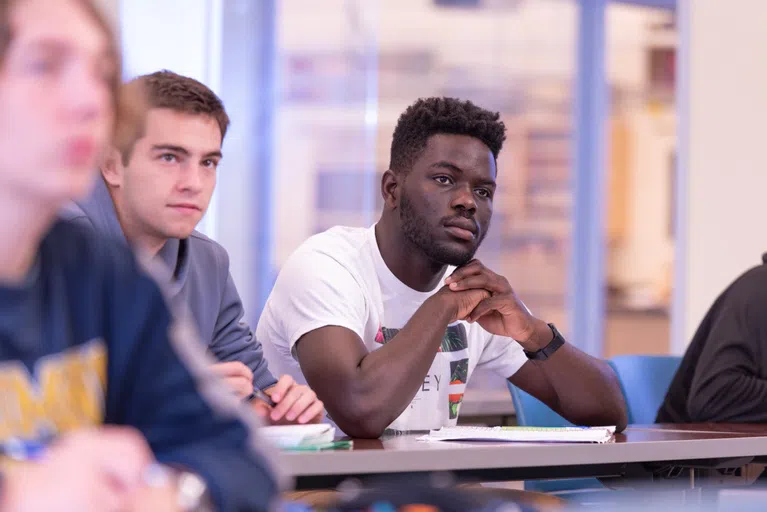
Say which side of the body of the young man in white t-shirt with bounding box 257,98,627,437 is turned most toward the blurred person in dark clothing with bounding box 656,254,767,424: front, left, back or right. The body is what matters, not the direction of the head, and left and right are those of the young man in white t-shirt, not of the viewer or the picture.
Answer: left

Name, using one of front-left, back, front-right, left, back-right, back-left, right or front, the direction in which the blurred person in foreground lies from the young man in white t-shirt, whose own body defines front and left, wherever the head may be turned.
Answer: front-right

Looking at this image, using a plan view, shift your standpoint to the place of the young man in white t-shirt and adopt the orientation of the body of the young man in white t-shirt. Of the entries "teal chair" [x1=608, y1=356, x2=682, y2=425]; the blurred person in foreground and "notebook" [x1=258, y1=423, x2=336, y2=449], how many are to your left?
1
